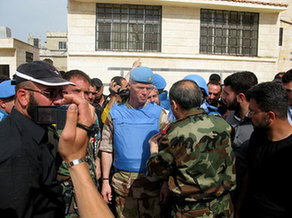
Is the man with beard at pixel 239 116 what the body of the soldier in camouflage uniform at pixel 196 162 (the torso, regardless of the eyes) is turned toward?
no

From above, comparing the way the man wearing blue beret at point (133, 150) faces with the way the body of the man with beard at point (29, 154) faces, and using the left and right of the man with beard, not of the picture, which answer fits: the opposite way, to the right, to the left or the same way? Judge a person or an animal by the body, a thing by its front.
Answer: to the right

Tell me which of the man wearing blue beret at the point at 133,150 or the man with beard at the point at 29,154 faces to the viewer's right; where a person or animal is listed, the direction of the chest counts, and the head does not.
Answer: the man with beard

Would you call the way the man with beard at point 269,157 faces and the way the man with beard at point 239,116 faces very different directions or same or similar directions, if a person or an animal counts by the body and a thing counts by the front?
same or similar directions

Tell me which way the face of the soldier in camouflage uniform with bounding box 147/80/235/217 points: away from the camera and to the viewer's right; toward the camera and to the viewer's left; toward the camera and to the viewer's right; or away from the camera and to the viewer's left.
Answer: away from the camera and to the viewer's left

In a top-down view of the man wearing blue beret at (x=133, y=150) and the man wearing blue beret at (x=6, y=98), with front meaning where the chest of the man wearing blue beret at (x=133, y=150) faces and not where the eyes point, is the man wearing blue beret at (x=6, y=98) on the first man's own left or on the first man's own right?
on the first man's own right

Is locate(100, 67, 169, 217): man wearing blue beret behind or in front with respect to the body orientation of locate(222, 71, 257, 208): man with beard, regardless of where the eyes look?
in front

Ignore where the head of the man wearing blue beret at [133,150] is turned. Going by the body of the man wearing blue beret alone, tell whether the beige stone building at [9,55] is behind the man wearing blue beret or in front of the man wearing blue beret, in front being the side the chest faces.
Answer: behind

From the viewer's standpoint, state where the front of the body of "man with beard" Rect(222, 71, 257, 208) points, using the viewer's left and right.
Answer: facing to the left of the viewer

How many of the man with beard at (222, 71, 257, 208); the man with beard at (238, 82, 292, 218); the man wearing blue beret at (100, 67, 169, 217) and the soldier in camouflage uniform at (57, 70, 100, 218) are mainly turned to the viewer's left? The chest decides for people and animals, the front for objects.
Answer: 2

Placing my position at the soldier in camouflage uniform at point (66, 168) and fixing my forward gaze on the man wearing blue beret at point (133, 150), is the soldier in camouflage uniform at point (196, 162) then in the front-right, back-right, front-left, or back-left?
front-right

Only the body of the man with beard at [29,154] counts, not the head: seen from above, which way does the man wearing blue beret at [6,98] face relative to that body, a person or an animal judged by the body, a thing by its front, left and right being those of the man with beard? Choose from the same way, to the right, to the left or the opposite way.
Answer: the same way

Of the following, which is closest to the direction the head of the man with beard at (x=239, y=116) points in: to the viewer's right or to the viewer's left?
to the viewer's left

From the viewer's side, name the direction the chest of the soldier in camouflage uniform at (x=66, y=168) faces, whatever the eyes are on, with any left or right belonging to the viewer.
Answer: facing the viewer and to the right of the viewer

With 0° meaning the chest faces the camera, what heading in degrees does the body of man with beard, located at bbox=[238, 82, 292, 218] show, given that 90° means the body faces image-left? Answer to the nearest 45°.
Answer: approximately 90°

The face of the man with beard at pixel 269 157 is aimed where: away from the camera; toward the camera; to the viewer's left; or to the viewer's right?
to the viewer's left
